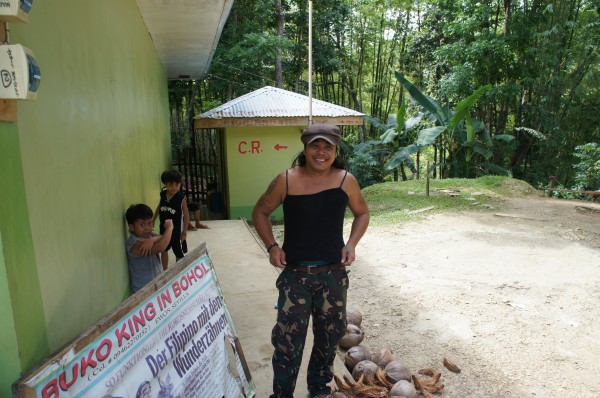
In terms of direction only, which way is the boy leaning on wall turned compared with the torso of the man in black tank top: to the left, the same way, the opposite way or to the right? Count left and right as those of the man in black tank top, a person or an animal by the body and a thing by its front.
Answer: to the left

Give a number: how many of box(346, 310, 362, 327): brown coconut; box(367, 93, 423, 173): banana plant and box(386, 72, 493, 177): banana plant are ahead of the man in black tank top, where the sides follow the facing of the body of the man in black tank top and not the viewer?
0

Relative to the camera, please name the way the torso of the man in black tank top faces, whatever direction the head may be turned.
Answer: toward the camera

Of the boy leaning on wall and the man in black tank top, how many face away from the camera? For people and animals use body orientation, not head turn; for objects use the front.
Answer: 0

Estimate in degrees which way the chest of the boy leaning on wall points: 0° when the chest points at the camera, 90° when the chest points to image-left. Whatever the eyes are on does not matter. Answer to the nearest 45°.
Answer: approximately 315°

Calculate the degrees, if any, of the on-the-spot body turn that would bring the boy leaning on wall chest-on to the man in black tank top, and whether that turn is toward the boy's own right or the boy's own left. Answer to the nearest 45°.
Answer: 0° — they already face them

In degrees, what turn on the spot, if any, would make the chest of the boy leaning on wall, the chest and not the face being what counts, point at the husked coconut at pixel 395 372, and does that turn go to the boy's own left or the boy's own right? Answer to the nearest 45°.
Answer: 0° — they already face it

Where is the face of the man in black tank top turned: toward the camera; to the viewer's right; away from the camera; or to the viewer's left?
toward the camera
